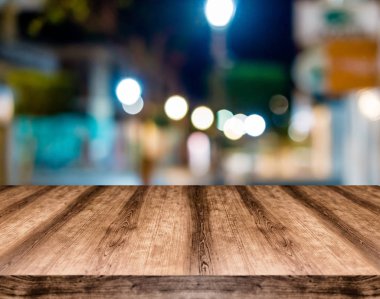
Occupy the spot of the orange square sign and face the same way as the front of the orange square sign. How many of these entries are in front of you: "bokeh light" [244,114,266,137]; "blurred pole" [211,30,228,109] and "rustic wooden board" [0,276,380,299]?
1

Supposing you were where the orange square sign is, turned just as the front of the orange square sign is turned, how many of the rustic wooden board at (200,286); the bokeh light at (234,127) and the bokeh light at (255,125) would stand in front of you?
1

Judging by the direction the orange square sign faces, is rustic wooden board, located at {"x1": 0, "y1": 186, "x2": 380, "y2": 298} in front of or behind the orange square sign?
in front

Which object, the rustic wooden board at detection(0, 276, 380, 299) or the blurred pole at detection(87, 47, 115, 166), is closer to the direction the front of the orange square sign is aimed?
the rustic wooden board

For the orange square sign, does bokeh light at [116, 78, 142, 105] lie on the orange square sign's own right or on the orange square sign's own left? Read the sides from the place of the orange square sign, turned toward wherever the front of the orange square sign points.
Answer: on the orange square sign's own right

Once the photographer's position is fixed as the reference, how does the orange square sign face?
facing the viewer

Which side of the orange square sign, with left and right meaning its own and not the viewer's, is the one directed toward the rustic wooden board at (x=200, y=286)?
front

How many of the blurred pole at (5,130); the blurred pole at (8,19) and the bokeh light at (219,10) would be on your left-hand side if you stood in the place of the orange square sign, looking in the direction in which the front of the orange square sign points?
0

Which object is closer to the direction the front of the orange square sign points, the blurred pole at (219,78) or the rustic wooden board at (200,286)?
the rustic wooden board

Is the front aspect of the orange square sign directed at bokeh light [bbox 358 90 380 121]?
no
